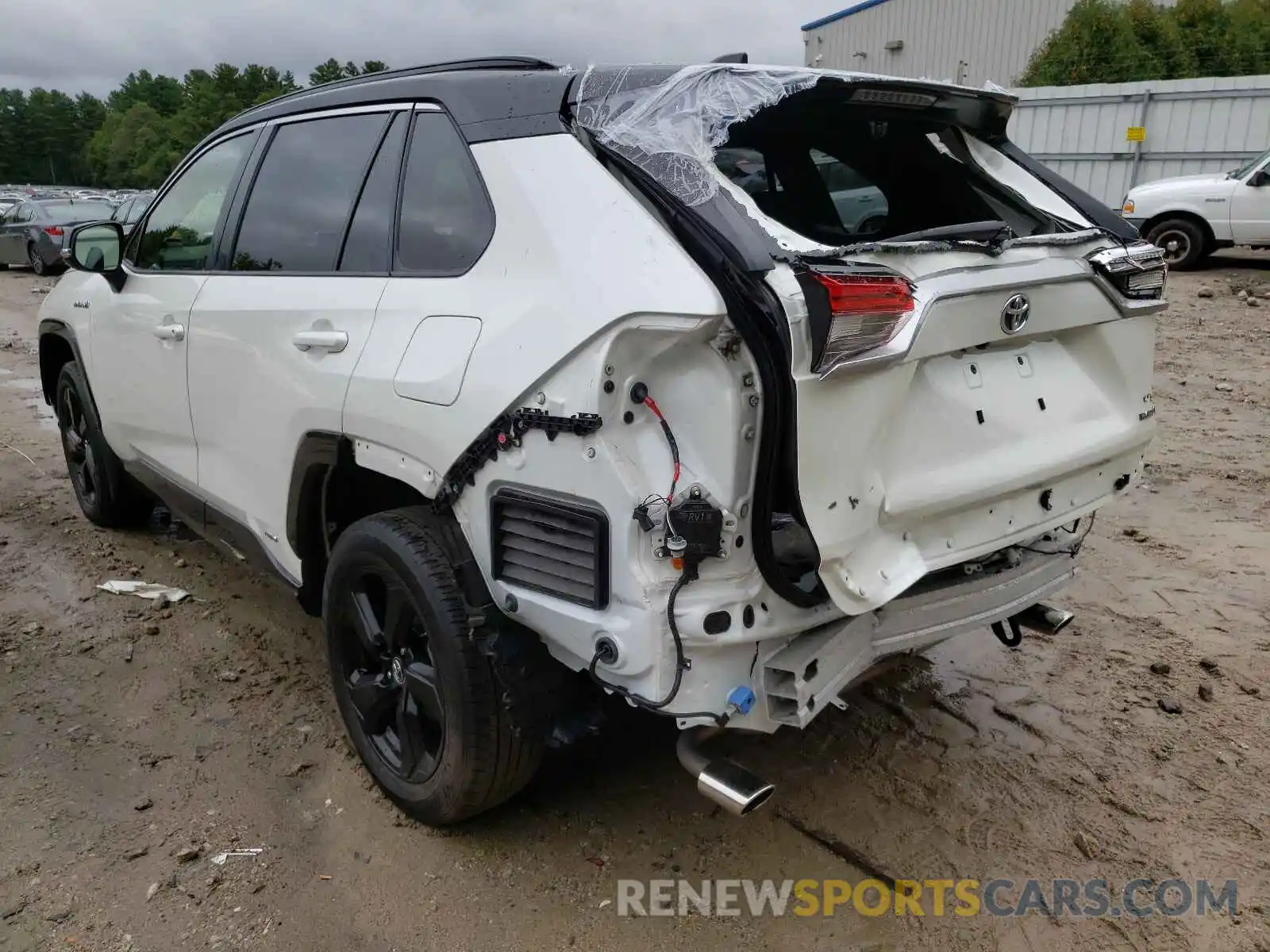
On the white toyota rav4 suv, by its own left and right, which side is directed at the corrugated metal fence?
right

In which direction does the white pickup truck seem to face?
to the viewer's left

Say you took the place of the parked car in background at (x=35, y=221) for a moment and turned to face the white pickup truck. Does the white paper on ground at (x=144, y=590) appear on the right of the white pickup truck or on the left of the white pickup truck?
right

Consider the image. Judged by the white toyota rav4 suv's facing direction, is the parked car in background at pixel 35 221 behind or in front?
in front

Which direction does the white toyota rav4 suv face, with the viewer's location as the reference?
facing away from the viewer and to the left of the viewer

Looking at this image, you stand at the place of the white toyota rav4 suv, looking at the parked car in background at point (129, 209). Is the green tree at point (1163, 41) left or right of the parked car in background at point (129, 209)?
right

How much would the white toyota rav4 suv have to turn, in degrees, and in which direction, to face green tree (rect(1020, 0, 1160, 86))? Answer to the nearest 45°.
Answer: approximately 90° to its right

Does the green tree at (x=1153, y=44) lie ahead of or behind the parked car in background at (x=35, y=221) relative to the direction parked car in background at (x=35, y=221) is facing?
behind

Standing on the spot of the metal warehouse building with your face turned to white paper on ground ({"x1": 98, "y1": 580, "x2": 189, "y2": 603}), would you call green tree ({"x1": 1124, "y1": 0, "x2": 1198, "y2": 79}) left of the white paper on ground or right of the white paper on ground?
left

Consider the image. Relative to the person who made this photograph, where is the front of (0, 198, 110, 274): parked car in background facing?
facing away from the viewer and to the left of the viewer

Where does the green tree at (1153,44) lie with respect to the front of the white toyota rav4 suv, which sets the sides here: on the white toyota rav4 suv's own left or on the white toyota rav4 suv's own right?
on the white toyota rav4 suv's own right

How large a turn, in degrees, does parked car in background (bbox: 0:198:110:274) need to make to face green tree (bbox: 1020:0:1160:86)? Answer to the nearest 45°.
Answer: approximately 135° to its right
